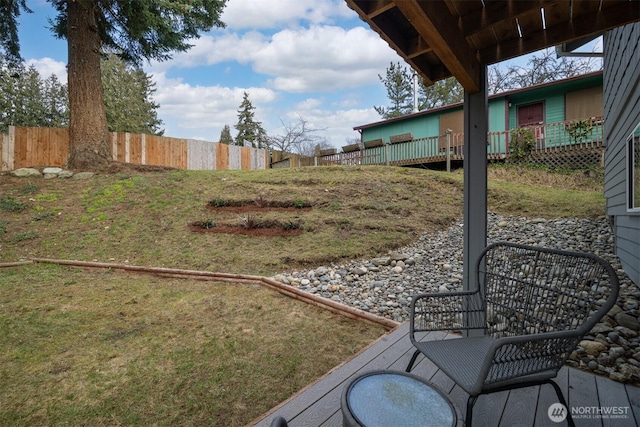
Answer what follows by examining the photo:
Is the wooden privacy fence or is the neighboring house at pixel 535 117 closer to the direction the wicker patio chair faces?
the wooden privacy fence

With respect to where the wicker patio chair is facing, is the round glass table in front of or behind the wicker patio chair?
in front

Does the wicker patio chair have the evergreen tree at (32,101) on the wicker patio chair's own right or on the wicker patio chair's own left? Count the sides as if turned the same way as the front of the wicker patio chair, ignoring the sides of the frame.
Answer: on the wicker patio chair's own right

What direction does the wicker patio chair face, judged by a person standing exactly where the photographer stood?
facing the viewer and to the left of the viewer

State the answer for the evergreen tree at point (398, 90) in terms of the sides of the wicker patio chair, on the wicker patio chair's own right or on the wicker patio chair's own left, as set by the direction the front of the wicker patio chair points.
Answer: on the wicker patio chair's own right

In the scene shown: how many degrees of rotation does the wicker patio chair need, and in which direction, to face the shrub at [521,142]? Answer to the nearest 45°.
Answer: approximately 135° to its right

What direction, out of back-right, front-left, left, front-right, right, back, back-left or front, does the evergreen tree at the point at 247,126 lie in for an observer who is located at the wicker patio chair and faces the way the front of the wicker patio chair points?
right

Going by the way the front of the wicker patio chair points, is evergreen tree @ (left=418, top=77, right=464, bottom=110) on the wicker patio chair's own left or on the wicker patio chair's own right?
on the wicker patio chair's own right

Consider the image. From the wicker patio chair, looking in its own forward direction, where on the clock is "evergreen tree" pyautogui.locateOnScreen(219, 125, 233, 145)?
The evergreen tree is roughly at 3 o'clock from the wicker patio chair.
